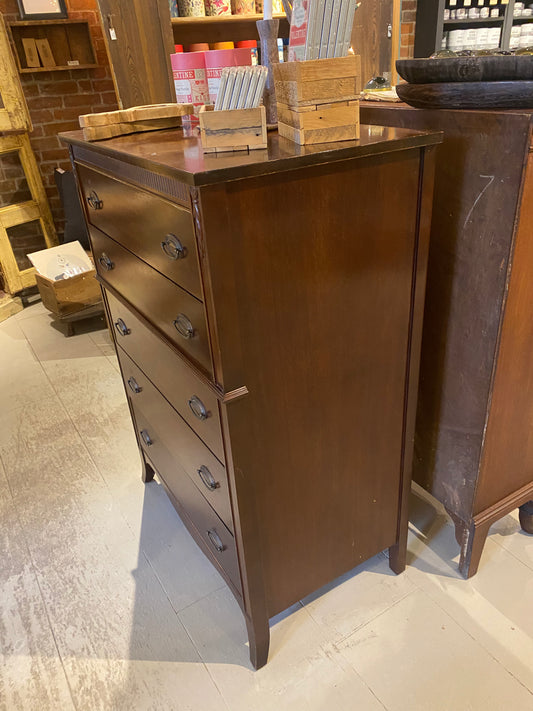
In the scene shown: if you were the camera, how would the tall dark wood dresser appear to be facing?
facing the viewer and to the left of the viewer

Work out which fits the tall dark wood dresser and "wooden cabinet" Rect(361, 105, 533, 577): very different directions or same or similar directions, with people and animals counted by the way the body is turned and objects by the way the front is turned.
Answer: very different directions

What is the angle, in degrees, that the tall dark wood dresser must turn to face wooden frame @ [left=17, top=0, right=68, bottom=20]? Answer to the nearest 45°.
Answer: approximately 135° to its right

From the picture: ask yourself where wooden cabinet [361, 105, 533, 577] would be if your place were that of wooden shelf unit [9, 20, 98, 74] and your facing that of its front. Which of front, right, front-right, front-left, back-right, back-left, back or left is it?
front

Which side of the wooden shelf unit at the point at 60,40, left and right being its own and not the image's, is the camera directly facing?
front
